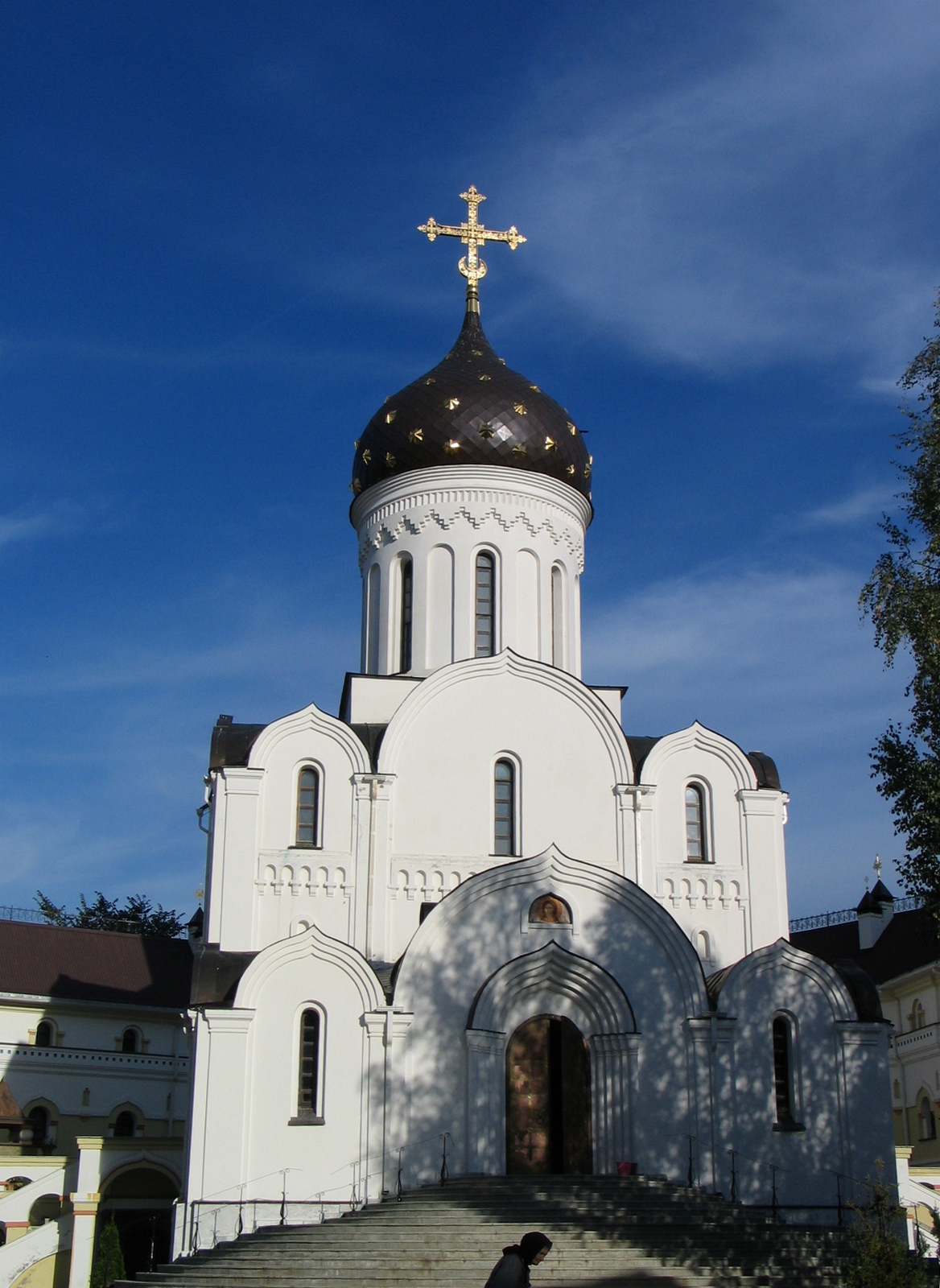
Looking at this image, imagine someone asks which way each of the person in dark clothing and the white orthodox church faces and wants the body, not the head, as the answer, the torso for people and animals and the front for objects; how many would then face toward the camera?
1

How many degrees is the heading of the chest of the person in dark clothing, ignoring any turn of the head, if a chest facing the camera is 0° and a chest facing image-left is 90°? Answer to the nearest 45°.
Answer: approximately 270°

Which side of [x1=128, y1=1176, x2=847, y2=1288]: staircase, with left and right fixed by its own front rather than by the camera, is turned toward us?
front

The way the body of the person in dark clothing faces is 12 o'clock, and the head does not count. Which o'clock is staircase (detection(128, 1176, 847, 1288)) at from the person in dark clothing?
The staircase is roughly at 9 o'clock from the person in dark clothing.

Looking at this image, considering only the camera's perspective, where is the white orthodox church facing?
facing the viewer

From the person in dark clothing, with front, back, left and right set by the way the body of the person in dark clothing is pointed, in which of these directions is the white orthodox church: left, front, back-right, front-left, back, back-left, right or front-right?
left

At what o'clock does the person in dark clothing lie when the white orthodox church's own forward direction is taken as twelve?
The person in dark clothing is roughly at 12 o'clock from the white orthodox church.

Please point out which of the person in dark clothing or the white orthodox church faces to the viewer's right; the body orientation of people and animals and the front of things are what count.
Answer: the person in dark clothing
